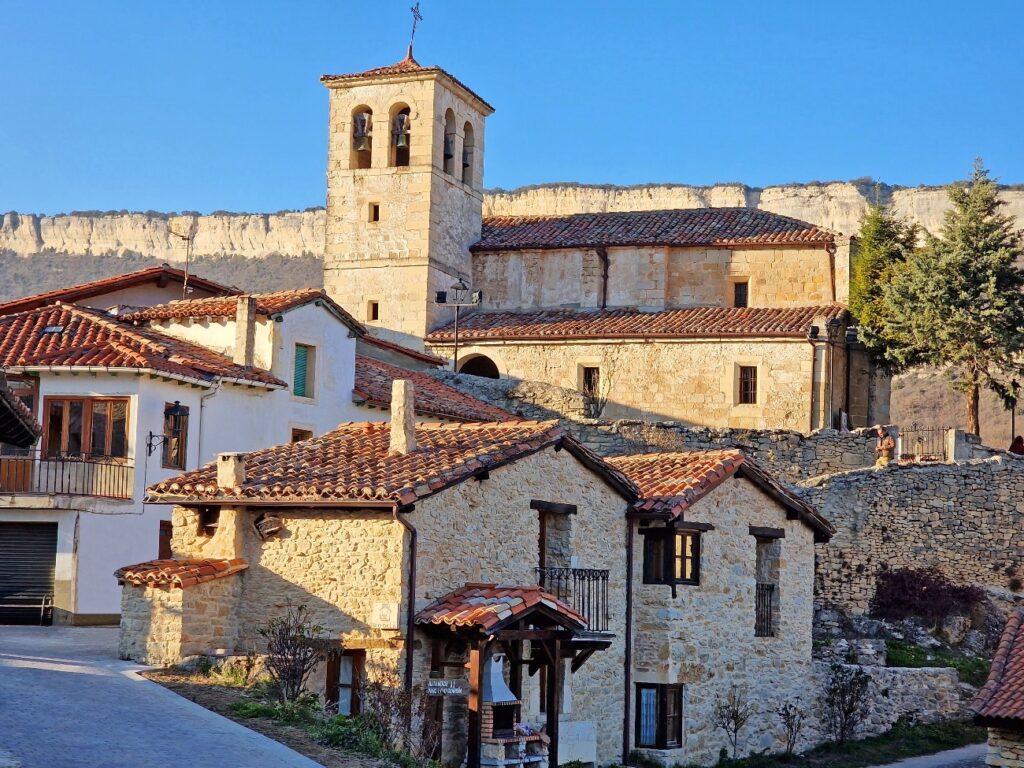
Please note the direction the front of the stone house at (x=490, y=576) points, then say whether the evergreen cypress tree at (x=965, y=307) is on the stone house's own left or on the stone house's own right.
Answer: on the stone house's own left

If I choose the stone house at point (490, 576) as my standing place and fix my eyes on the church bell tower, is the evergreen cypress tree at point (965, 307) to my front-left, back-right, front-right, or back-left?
front-right

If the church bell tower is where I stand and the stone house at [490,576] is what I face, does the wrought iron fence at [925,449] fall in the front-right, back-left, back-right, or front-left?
front-left

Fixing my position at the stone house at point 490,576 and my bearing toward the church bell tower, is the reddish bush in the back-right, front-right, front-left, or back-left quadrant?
front-right

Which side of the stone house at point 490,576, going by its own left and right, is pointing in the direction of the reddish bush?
left

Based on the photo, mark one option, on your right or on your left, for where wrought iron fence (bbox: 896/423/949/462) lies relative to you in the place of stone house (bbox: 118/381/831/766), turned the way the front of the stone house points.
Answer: on your left

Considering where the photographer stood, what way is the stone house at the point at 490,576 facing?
facing the viewer and to the right of the viewer

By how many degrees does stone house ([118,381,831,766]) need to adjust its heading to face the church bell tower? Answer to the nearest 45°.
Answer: approximately 135° to its left

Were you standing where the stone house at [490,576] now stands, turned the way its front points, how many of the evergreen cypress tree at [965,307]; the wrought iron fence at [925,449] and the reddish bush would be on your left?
3

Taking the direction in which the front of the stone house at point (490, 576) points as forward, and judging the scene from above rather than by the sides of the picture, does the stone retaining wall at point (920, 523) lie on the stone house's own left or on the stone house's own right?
on the stone house's own left
